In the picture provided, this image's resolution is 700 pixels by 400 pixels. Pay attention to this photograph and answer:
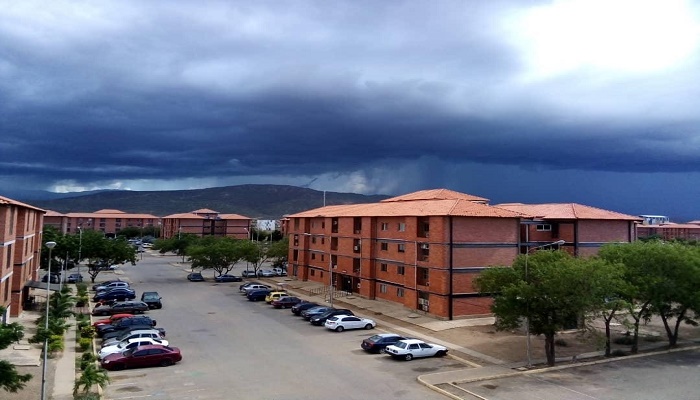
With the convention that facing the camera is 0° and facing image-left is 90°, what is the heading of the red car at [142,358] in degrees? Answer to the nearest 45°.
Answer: approximately 90°

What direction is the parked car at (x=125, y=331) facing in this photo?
to the viewer's left

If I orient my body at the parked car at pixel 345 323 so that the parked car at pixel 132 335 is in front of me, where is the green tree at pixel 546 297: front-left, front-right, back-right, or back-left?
back-left

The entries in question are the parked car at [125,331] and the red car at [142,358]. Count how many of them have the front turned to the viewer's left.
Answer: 2

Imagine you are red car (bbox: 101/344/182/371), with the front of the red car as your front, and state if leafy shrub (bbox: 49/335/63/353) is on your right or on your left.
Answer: on your right
